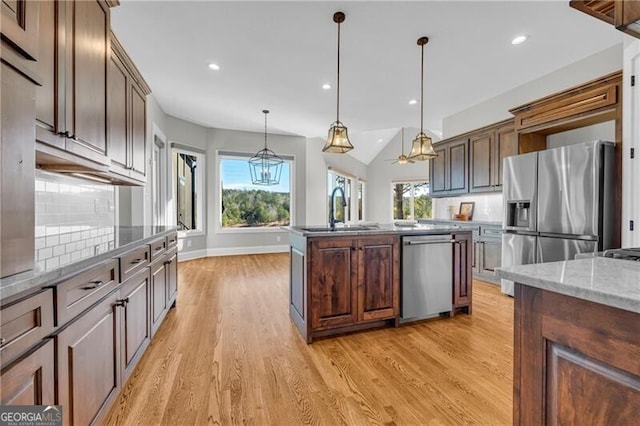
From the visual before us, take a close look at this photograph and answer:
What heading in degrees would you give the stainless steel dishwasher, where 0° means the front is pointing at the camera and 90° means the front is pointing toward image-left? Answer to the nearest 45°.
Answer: approximately 315°

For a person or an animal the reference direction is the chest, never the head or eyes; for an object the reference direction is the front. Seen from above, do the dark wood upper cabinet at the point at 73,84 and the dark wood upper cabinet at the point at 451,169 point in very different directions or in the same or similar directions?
very different directions

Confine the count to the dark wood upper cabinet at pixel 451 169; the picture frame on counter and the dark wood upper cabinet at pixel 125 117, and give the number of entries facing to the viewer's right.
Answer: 1

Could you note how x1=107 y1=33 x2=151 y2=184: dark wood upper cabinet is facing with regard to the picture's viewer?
facing to the right of the viewer

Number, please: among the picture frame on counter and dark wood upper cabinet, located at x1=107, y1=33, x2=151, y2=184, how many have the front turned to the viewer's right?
1

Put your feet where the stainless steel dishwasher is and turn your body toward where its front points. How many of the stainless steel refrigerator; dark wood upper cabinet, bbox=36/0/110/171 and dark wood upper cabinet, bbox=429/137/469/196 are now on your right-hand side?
1

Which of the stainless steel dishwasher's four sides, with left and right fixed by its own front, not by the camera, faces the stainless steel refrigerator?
left

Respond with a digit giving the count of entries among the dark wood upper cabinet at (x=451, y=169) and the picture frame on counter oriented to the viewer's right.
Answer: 0

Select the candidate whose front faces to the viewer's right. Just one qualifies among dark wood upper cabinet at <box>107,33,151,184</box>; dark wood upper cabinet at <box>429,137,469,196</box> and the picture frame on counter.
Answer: dark wood upper cabinet at <box>107,33,151,184</box>

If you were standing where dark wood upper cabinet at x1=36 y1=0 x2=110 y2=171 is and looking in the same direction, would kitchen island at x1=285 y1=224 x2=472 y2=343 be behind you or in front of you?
in front

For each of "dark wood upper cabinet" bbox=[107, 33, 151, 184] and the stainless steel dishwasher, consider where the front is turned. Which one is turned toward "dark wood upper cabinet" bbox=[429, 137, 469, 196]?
"dark wood upper cabinet" bbox=[107, 33, 151, 184]
